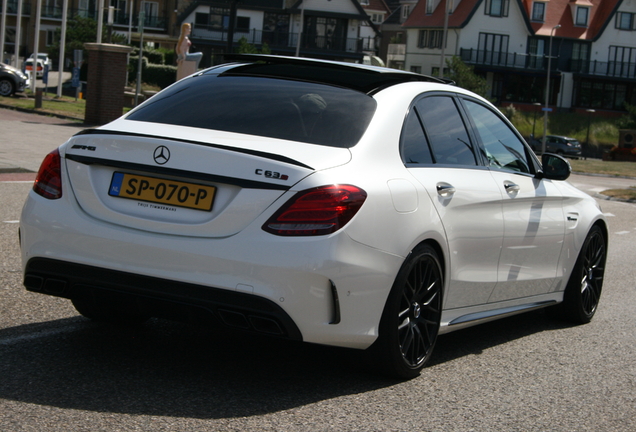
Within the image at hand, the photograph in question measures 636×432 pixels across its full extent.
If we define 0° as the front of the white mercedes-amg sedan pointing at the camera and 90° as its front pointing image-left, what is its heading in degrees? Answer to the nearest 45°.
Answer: approximately 225°

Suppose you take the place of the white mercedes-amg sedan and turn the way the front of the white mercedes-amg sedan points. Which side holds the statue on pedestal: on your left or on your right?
on your left

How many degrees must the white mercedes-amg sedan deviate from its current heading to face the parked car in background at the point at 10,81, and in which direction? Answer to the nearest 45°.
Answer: approximately 45° to its left

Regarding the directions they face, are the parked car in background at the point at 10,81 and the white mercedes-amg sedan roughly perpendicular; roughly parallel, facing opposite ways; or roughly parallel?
roughly perpendicular
